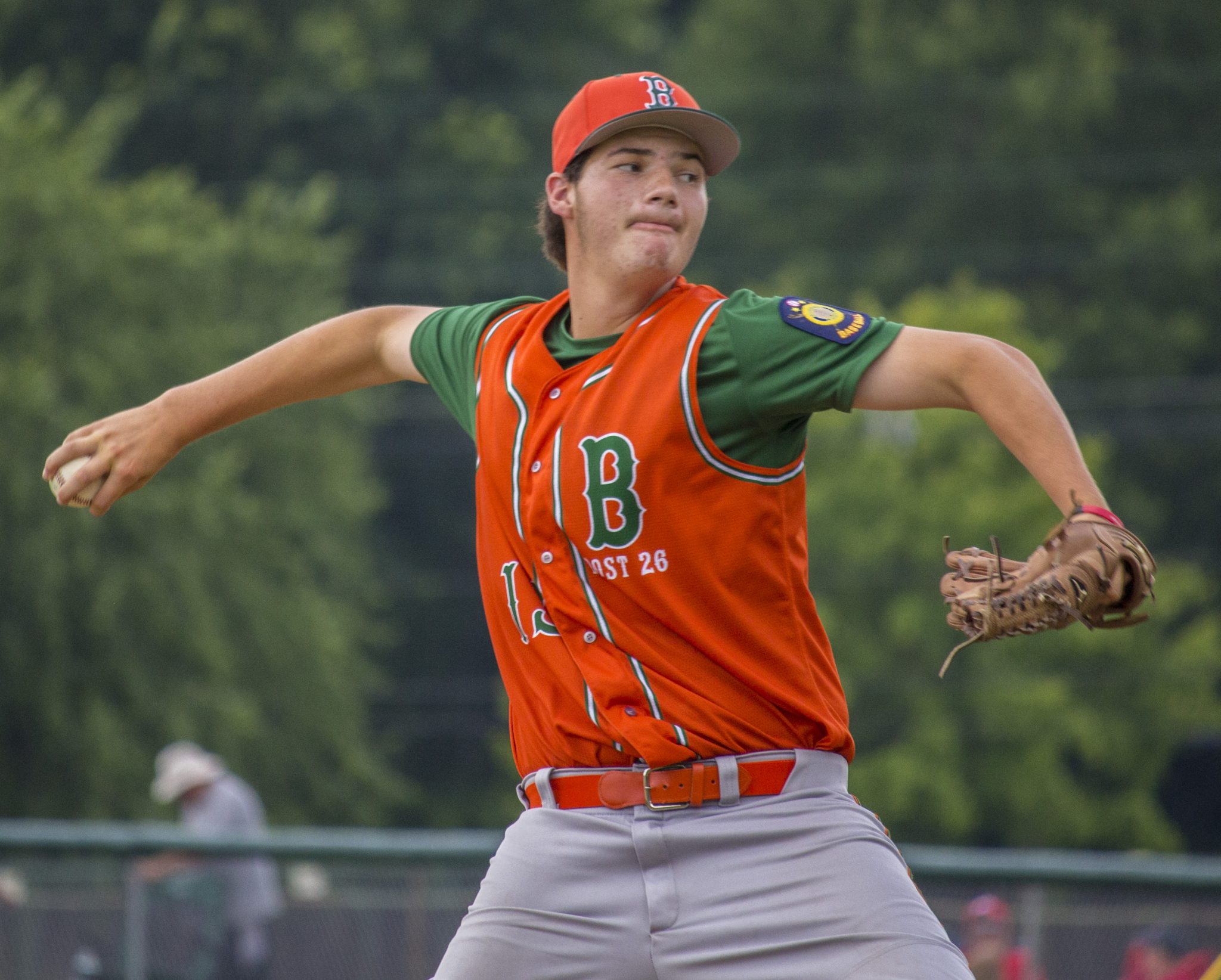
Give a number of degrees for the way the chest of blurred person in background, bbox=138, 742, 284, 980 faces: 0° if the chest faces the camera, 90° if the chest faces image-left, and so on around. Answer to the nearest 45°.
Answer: approximately 90°

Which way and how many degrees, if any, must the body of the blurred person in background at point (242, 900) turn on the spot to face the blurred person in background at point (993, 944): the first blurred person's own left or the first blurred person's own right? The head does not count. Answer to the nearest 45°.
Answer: approximately 180°

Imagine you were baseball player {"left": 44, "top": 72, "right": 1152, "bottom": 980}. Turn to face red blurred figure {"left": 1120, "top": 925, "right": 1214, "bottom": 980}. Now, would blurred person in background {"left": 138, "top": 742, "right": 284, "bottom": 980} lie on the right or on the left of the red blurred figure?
left

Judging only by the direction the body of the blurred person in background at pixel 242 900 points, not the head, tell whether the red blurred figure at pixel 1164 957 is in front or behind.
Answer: behind

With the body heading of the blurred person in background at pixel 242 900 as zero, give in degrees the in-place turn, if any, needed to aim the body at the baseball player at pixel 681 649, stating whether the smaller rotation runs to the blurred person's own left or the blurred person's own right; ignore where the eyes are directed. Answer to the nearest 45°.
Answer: approximately 90° to the blurred person's own left
